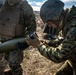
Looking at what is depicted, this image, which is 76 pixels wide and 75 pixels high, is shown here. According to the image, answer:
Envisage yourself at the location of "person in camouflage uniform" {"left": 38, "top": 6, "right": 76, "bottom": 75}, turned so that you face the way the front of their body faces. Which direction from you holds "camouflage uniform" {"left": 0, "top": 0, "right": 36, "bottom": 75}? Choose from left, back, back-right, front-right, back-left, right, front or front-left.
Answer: front-right

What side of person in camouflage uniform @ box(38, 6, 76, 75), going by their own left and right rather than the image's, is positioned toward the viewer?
left
